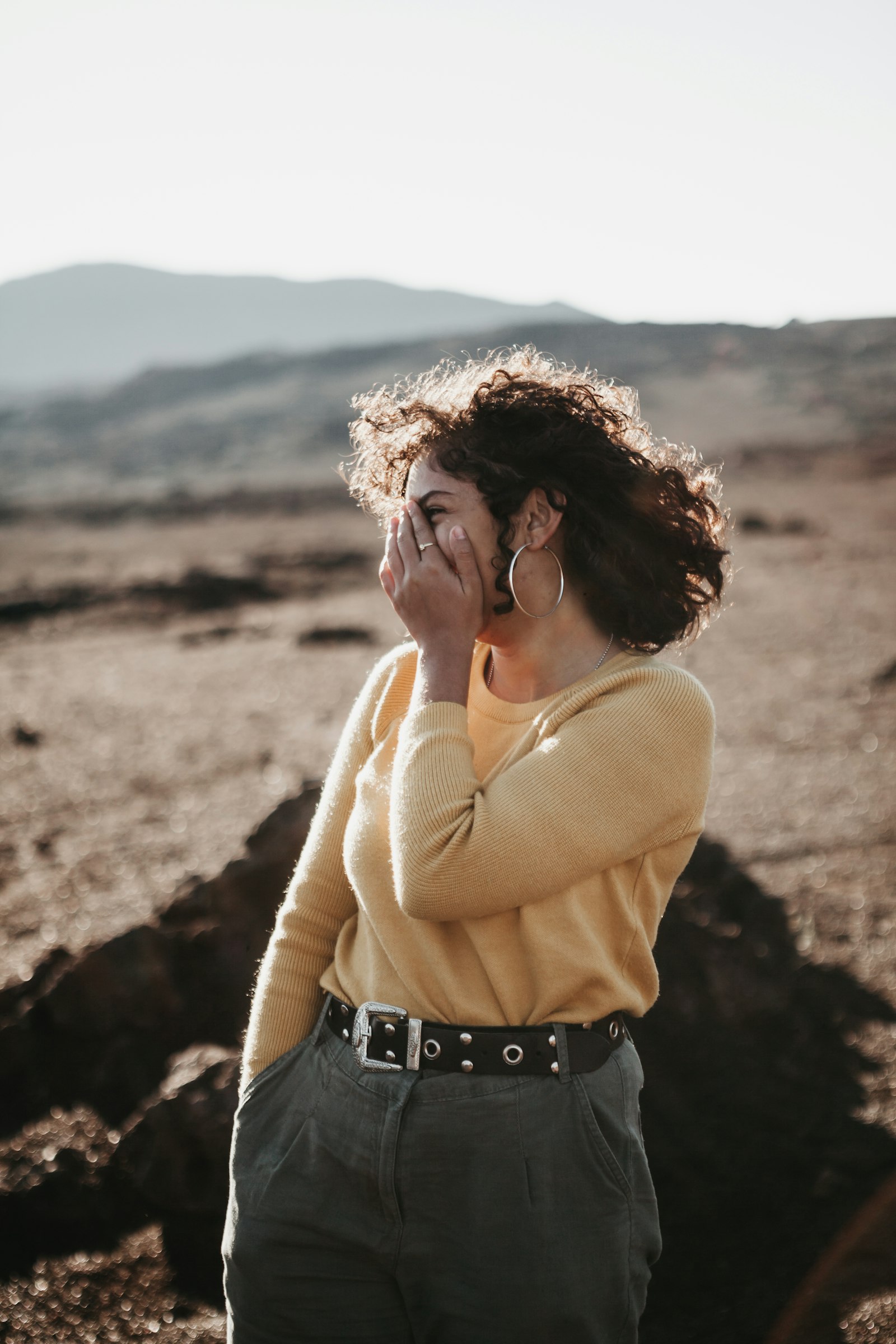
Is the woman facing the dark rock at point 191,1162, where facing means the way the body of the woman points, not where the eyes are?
no

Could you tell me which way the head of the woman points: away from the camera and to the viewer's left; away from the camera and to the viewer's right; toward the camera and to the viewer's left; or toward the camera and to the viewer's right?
toward the camera and to the viewer's left

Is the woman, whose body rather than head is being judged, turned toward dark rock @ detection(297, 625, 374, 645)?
no

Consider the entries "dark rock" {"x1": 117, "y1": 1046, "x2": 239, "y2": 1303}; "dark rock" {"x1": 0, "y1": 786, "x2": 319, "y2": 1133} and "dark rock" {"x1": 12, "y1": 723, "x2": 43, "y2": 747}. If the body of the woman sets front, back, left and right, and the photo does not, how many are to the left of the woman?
0

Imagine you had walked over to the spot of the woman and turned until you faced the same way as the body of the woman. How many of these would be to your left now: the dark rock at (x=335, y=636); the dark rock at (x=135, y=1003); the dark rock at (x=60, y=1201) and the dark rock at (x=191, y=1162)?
0

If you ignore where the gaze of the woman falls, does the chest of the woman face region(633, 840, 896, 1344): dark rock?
no

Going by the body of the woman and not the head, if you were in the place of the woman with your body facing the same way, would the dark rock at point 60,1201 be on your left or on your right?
on your right

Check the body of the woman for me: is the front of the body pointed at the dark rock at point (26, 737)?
no

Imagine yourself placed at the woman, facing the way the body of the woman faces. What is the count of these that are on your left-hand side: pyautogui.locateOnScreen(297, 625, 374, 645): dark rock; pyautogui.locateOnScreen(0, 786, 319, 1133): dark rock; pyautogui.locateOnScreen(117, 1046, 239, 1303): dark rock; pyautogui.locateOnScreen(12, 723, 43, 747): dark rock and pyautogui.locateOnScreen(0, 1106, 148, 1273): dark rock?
0
